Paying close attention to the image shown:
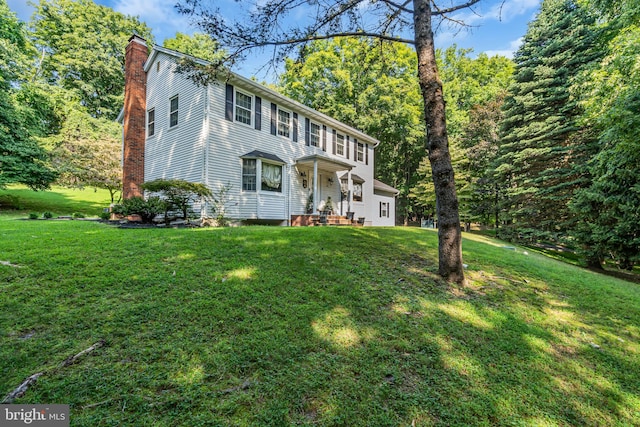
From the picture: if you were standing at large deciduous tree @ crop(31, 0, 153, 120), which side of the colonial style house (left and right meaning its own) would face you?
back

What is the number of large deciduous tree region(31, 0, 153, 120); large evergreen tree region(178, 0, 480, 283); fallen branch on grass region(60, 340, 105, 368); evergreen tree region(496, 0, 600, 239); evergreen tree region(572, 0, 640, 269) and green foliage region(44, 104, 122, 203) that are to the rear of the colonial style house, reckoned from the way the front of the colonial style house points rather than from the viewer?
2

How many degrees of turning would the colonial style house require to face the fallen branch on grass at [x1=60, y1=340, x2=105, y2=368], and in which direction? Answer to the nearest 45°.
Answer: approximately 45° to its right

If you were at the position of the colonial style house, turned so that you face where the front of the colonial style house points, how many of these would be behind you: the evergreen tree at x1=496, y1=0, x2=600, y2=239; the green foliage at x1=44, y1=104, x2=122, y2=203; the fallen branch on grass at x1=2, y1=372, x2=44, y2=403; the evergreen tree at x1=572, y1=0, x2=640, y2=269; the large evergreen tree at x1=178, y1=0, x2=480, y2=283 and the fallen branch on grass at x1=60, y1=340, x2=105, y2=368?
1

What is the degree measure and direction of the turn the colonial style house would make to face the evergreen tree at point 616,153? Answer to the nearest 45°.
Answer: approximately 45° to its left

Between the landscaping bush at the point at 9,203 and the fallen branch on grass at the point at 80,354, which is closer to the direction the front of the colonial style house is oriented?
the fallen branch on grass

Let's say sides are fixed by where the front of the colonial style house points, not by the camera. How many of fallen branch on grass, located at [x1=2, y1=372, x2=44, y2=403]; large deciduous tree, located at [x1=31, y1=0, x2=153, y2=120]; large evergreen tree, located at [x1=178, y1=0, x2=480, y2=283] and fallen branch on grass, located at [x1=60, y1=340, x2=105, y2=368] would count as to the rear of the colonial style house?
1

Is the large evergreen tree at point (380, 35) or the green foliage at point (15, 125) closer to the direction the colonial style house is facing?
the large evergreen tree

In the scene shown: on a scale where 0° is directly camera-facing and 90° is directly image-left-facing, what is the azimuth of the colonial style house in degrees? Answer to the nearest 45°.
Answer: approximately 315°

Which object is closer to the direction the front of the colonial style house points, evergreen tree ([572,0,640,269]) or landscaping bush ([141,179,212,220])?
the evergreen tree

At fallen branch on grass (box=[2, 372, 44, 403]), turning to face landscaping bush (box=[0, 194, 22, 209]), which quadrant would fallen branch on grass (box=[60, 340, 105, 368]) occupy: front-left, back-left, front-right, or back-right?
front-right

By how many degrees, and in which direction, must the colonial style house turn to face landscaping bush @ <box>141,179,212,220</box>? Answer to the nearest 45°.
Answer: approximately 90° to its right

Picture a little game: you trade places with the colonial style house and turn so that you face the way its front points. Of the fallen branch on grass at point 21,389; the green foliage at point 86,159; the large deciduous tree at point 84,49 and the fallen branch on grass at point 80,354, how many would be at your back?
2

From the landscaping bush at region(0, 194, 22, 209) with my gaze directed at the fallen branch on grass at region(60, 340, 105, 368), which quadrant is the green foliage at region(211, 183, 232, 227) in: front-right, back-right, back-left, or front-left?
front-left

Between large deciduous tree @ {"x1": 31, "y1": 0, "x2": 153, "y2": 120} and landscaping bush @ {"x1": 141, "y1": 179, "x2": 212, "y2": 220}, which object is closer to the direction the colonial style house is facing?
the landscaping bush

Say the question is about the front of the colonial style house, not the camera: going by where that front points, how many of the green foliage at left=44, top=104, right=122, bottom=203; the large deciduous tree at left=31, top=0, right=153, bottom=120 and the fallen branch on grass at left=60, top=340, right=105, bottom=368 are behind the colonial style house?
2

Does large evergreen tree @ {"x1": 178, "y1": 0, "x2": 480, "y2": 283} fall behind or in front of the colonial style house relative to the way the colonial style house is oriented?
in front
